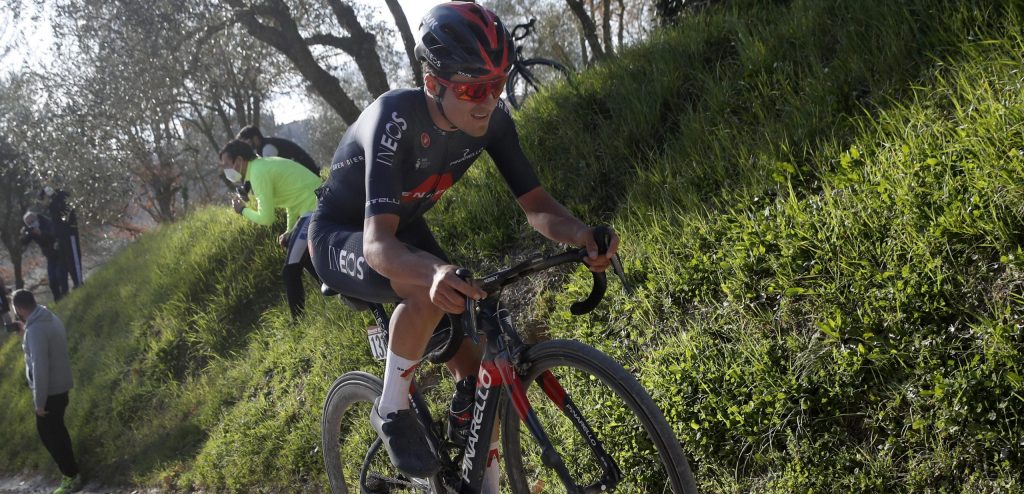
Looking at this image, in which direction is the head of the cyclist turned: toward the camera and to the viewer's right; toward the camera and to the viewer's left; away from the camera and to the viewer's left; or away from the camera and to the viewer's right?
toward the camera and to the viewer's right

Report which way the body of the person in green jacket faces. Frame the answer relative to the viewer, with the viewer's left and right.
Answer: facing to the left of the viewer

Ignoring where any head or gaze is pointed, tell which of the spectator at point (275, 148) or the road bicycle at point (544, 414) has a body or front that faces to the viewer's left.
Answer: the spectator

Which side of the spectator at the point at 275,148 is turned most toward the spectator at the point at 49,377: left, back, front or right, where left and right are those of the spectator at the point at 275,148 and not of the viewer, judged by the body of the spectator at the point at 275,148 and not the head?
front

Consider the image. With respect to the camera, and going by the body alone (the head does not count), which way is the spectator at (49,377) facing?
to the viewer's left

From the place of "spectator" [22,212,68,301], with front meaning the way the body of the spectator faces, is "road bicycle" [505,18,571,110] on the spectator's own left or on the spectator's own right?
on the spectator's own left

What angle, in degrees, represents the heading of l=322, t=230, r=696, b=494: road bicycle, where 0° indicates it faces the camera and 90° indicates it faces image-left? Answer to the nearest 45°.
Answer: approximately 315°

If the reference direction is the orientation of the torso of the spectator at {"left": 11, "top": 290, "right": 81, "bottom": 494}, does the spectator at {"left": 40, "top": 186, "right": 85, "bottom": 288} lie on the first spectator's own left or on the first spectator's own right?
on the first spectator's own right

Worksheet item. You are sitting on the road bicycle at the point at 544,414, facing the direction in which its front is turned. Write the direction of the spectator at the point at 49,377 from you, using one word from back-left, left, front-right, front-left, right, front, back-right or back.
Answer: back
